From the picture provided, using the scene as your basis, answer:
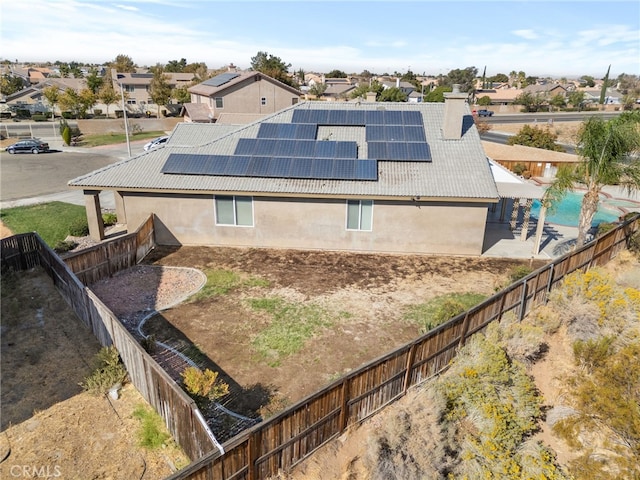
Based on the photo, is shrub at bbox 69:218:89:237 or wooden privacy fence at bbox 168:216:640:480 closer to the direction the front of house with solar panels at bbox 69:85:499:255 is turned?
the shrub

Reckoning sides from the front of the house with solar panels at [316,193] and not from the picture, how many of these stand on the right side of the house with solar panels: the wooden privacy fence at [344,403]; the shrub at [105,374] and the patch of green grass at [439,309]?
0

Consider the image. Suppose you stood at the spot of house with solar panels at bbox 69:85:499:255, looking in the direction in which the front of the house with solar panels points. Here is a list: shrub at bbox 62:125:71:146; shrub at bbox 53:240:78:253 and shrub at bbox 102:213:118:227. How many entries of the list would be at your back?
0

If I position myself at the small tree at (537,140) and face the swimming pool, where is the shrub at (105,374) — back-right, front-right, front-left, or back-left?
front-right

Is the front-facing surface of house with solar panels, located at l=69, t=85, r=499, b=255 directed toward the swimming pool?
no

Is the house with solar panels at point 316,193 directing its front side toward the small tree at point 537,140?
no

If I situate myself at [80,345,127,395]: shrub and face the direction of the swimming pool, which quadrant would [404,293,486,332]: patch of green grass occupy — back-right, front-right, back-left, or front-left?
front-right

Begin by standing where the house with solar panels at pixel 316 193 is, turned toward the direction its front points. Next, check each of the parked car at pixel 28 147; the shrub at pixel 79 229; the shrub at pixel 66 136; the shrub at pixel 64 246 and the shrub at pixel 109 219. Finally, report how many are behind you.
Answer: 0

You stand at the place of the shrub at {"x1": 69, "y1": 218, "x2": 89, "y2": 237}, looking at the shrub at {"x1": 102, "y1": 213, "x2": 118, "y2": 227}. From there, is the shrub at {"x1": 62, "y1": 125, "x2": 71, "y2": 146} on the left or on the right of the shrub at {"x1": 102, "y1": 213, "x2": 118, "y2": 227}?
left

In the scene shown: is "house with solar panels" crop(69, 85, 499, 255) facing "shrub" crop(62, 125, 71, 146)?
no
